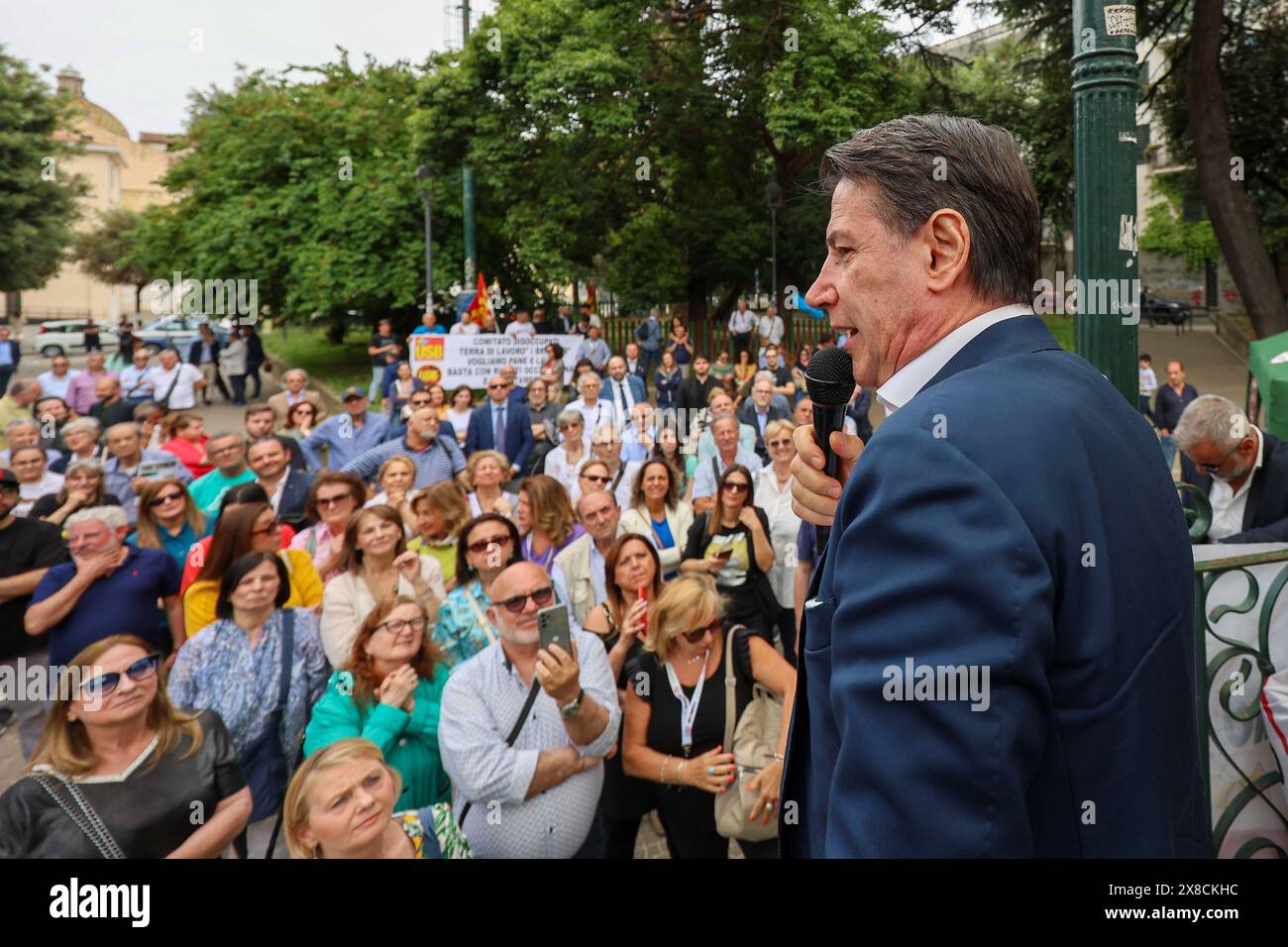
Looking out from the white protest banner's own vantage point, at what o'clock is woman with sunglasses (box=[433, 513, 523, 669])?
The woman with sunglasses is roughly at 12 o'clock from the white protest banner.

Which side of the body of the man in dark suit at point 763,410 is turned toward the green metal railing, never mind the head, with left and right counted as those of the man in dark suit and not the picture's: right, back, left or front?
front

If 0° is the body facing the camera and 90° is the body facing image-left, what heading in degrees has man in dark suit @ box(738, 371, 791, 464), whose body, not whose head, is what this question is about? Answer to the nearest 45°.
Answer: approximately 0°

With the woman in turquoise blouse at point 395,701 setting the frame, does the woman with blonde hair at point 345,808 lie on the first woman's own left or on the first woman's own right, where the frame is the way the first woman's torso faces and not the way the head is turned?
on the first woman's own right

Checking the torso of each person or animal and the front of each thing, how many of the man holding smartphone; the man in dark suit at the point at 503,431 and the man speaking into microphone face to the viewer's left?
1

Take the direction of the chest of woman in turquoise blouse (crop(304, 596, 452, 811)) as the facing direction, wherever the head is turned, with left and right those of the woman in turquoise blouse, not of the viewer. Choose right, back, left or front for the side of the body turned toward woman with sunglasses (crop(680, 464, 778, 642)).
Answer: left
